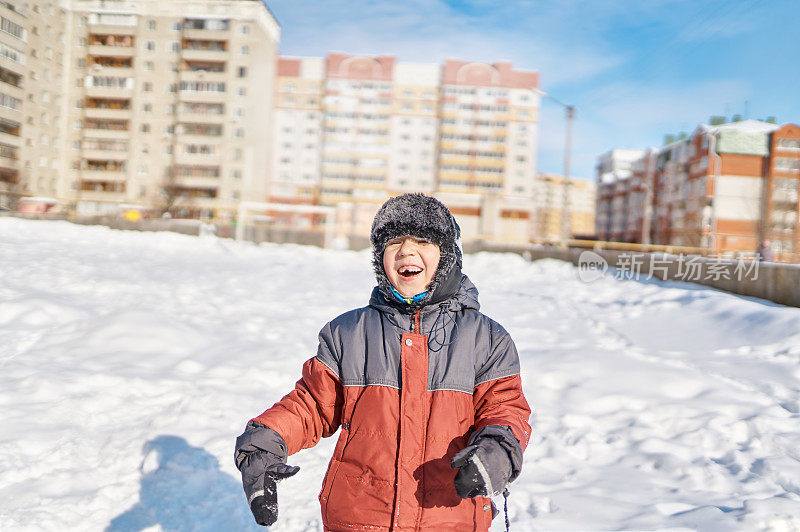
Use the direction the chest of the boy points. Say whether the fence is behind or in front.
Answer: behind

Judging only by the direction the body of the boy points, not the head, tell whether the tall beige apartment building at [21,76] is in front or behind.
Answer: behind

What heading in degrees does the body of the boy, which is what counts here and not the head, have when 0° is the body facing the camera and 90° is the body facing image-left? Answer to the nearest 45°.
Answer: approximately 0°

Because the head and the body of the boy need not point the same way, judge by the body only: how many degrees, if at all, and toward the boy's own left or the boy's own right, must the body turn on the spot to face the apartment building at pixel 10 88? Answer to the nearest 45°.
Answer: approximately 135° to the boy's own right
